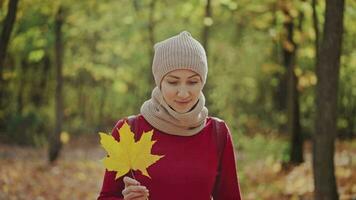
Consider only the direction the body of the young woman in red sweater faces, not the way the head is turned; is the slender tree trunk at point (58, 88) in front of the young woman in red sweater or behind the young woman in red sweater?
behind

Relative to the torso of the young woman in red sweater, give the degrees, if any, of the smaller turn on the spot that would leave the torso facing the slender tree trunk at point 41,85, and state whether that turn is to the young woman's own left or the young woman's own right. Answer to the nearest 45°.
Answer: approximately 180°

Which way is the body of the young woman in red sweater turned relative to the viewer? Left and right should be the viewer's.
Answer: facing the viewer

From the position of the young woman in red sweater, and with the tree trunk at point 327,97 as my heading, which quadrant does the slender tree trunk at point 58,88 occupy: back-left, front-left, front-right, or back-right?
front-left

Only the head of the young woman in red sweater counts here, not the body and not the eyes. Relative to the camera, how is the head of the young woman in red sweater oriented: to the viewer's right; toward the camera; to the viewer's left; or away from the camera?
toward the camera

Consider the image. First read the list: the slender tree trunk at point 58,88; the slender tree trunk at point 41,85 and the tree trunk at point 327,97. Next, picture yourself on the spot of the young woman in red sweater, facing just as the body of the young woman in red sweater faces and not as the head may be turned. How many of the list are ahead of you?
0

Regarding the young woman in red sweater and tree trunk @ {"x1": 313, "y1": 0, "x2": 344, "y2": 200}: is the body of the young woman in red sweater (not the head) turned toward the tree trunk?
no

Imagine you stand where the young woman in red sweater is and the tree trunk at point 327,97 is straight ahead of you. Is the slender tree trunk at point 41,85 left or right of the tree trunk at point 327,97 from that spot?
left
